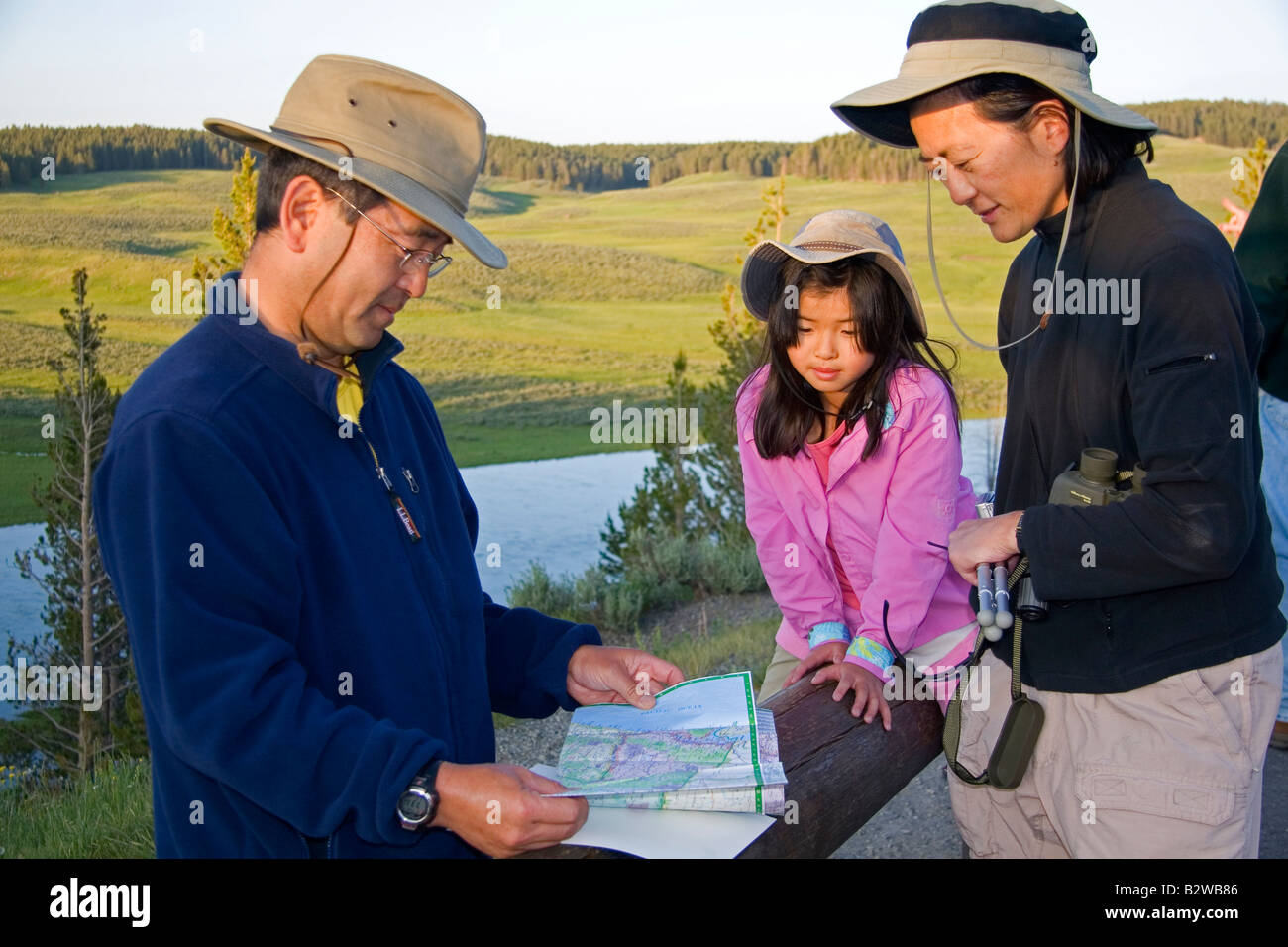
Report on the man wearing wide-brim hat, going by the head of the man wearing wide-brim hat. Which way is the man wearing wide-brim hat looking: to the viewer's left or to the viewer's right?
to the viewer's right

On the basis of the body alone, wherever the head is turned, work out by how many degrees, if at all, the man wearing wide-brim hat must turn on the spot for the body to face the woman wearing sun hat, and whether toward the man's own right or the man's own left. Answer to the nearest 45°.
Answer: approximately 45° to the man's own left

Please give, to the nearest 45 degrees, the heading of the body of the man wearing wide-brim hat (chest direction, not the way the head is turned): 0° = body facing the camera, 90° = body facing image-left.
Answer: approximately 315°

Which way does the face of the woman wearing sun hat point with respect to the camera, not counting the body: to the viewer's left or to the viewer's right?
to the viewer's left

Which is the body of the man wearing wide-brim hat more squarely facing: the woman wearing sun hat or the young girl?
the woman wearing sun hat

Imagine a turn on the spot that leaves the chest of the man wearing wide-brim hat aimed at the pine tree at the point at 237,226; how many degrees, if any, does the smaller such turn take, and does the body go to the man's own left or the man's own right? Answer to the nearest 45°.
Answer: approximately 135° to the man's own left

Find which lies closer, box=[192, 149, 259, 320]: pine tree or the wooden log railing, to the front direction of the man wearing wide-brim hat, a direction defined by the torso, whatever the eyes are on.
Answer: the wooden log railing

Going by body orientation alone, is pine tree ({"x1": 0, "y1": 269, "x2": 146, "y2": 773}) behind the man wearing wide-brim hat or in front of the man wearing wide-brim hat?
behind

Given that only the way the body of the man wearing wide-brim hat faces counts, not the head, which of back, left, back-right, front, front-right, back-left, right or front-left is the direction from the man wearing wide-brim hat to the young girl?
left
